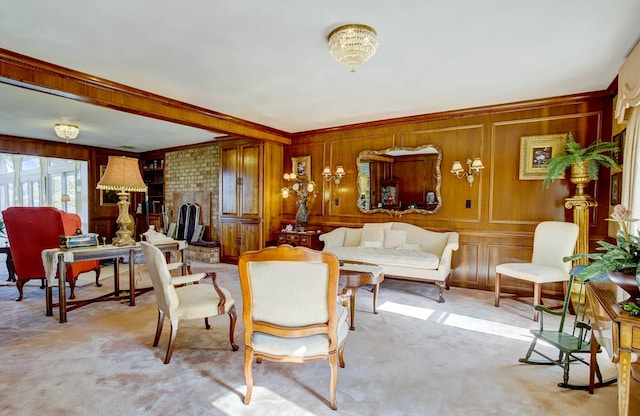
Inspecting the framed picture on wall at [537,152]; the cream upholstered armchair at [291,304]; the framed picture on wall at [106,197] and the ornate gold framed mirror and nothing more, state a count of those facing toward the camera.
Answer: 3

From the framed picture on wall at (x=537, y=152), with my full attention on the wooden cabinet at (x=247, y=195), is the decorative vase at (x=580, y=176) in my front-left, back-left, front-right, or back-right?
back-left

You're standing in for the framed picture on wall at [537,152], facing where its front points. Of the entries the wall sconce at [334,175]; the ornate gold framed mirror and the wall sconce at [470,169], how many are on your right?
3

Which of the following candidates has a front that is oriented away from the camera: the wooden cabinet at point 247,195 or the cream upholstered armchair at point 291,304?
the cream upholstered armchair

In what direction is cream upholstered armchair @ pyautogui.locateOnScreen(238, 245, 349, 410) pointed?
away from the camera

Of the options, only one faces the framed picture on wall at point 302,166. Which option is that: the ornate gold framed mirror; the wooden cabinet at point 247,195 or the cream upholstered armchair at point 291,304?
the cream upholstered armchair

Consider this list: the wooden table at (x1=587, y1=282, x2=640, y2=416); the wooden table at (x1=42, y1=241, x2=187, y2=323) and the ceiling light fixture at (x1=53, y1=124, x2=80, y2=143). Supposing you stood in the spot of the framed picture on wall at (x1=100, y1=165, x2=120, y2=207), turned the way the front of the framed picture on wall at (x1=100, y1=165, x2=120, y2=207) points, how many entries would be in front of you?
3

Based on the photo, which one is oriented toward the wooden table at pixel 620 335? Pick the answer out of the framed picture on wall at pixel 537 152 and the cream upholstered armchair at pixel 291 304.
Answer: the framed picture on wall
